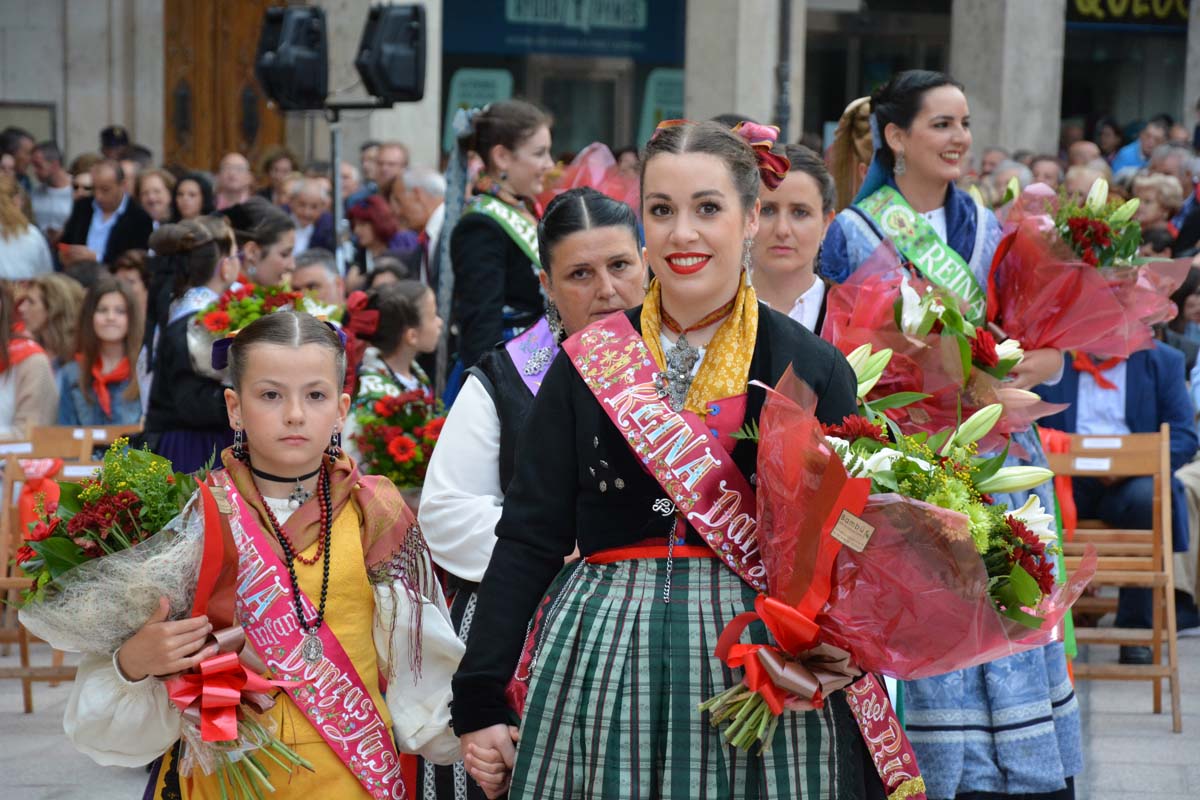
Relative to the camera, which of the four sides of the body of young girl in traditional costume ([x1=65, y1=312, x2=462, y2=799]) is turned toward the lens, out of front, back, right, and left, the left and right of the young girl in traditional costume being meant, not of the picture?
front

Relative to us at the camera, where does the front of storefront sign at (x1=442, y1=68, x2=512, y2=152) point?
facing the viewer

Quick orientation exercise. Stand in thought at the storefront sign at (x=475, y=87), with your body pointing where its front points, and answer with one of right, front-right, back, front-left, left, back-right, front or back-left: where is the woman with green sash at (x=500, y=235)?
front
